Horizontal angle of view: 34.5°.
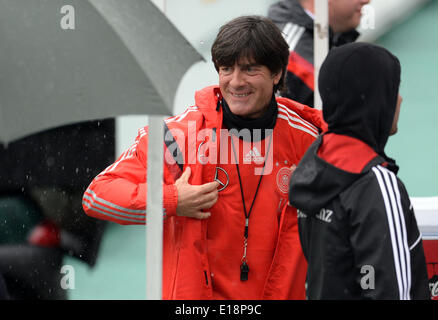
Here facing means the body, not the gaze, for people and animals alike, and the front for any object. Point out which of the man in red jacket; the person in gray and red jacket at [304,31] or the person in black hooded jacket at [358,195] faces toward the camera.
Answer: the man in red jacket

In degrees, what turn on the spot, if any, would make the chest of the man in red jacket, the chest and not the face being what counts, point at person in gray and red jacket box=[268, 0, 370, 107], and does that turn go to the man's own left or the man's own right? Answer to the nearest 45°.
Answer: approximately 180°

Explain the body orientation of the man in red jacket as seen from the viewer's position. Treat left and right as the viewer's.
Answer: facing the viewer

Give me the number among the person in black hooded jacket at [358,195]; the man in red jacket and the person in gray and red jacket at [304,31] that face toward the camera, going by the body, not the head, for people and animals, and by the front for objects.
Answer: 1
